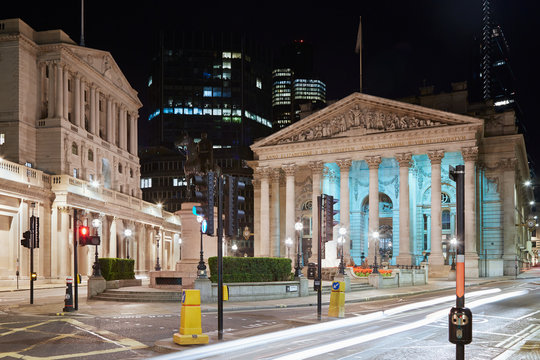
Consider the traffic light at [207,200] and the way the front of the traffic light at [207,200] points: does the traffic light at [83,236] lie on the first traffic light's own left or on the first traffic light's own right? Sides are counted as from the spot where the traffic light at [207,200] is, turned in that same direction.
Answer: on the first traffic light's own right

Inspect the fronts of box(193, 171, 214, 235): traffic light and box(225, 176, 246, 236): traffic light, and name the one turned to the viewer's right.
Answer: box(225, 176, 246, 236): traffic light

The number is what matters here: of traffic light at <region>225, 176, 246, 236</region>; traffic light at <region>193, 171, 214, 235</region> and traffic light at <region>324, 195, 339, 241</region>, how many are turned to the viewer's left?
1
